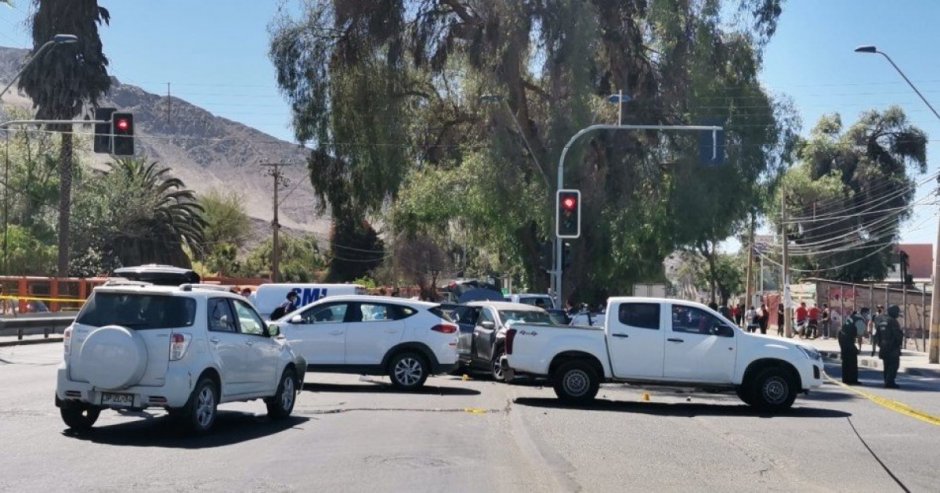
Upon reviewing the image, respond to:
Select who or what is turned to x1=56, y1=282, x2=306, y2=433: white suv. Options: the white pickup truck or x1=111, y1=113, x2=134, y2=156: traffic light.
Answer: the traffic light

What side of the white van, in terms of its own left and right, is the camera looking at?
left

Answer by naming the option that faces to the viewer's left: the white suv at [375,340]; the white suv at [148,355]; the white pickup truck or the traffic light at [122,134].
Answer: the white suv at [375,340]

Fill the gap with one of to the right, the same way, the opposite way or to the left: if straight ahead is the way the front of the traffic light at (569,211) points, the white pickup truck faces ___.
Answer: to the left

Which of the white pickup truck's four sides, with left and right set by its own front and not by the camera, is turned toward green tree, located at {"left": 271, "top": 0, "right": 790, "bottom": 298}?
left

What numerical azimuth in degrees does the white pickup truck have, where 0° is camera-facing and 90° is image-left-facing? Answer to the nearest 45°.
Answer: approximately 270°

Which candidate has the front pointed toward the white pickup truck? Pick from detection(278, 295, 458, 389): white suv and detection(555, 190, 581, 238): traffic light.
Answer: the traffic light

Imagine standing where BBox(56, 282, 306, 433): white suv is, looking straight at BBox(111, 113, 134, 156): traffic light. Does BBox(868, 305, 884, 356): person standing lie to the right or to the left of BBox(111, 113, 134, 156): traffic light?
right

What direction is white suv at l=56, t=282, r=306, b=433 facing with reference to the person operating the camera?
facing away from the viewer and to the right of the viewer

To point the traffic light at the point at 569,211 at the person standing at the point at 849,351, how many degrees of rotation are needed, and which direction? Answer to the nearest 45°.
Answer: approximately 45° to its left

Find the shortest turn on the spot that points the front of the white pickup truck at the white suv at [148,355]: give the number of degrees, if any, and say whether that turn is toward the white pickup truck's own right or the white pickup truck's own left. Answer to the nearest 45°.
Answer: approximately 135° to the white pickup truck's own right

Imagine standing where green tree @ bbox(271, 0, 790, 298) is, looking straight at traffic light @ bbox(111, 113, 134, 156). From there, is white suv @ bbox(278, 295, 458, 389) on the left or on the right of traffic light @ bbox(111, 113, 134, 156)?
left

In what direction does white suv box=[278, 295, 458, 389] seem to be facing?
to the viewer's left
